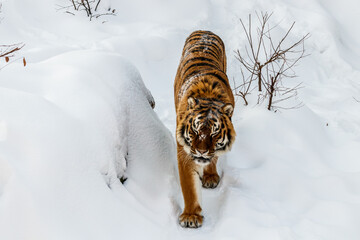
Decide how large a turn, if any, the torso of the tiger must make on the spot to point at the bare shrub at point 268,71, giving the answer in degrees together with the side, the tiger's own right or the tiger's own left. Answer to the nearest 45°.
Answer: approximately 180°

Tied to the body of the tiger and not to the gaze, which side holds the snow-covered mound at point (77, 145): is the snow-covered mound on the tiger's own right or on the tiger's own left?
on the tiger's own right

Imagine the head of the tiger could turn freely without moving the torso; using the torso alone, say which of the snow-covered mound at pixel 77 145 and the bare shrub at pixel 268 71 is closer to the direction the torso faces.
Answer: the snow-covered mound

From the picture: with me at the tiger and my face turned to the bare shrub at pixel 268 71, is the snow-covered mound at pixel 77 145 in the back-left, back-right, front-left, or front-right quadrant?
back-left

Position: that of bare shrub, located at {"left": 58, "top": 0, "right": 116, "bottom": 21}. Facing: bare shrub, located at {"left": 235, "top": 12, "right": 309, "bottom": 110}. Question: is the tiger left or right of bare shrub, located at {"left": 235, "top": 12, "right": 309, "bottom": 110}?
right

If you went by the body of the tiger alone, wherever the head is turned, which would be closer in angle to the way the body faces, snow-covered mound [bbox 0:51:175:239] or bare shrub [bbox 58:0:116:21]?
the snow-covered mound

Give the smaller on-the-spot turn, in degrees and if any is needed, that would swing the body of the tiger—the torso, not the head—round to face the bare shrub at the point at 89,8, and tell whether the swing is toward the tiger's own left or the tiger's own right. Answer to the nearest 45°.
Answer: approximately 135° to the tiger's own right

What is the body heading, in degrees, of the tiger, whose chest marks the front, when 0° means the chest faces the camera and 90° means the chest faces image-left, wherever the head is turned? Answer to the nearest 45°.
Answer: approximately 0°
